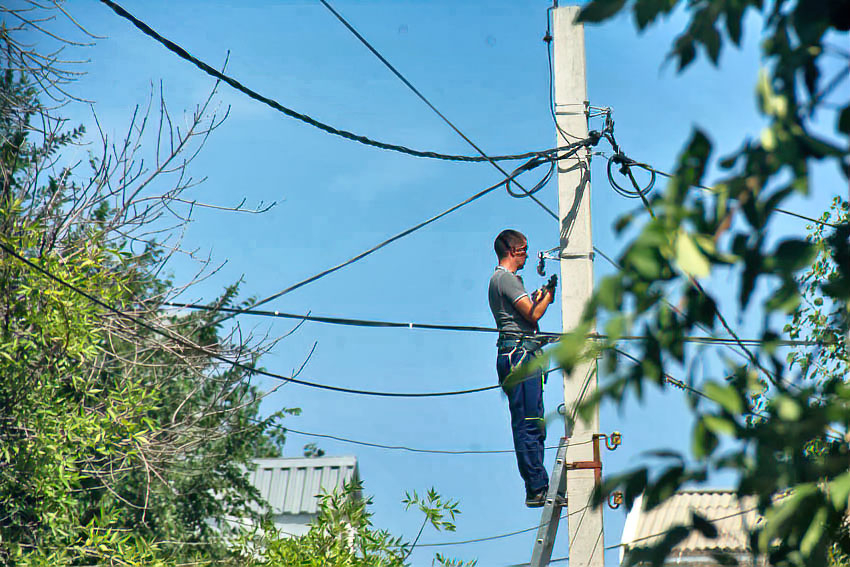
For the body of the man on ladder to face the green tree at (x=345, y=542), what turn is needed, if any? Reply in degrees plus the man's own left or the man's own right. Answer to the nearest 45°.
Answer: approximately 135° to the man's own left

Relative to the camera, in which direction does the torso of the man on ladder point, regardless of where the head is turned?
to the viewer's right

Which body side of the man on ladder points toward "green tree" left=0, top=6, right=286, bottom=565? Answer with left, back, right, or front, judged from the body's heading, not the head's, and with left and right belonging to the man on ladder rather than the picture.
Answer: back

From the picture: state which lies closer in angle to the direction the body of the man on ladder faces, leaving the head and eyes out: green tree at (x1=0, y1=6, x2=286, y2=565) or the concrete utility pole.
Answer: the concrete utility pole
